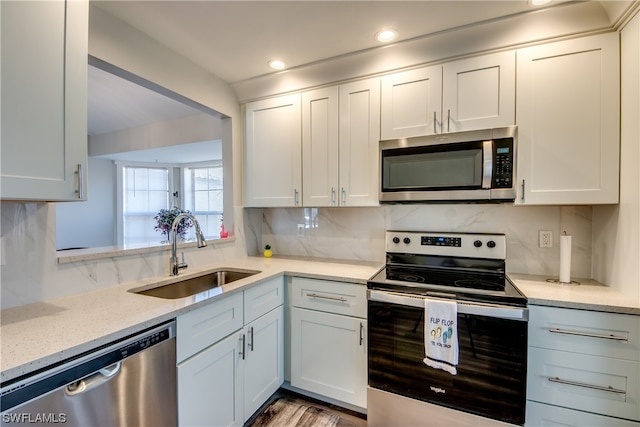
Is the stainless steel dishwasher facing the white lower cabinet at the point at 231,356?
no

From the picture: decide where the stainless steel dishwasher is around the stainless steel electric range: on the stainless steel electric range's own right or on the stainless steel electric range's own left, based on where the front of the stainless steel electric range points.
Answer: on the stainless steel electric range's own right

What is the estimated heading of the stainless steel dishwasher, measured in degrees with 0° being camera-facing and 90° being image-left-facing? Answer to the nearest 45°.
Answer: approximately 315°

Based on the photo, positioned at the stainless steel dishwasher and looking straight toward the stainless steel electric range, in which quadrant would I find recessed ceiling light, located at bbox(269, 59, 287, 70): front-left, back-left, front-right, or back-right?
front-left

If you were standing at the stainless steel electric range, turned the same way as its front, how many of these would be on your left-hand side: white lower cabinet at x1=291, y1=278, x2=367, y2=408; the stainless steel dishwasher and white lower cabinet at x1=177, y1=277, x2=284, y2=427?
0

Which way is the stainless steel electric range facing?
toward the camera

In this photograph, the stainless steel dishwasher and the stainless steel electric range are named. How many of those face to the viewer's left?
0
